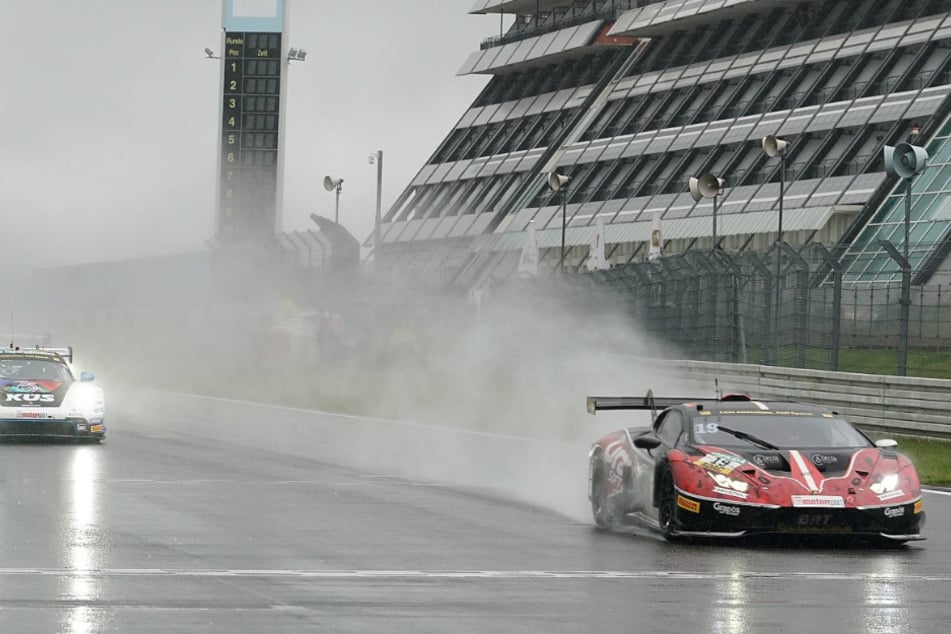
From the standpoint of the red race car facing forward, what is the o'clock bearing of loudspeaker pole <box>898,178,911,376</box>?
The loudspeaker pole is roughly at 8 o'clock from the red race car.

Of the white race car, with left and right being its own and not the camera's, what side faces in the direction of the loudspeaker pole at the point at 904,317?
left

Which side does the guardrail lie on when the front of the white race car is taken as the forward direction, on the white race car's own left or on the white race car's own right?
on the white race car's own left

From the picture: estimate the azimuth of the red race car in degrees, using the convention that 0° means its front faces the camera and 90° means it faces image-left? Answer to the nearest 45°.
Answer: approximately 315°

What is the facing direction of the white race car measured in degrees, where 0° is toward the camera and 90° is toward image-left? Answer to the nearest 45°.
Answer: approximately 0°

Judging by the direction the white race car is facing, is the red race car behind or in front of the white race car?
in front

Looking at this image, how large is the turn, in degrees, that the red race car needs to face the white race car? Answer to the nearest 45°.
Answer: approximately 180°

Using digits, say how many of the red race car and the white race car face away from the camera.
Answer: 0
